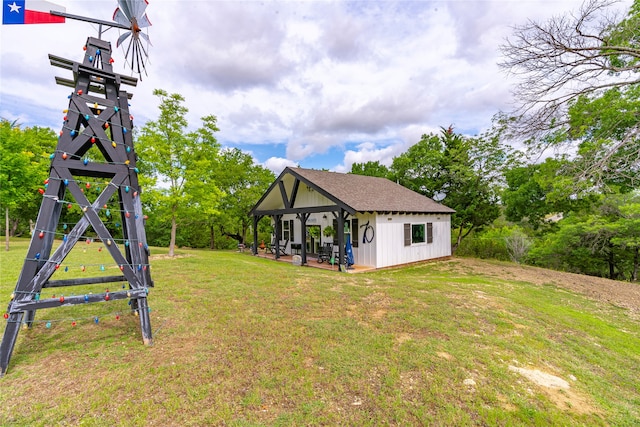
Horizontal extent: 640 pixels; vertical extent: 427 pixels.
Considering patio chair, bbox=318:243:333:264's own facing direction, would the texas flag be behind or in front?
in front

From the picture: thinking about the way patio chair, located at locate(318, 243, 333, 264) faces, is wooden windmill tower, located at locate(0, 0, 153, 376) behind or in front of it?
in front

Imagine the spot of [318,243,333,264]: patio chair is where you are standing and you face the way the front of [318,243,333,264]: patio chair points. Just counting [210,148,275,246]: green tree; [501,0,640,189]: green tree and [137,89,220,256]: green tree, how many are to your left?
1

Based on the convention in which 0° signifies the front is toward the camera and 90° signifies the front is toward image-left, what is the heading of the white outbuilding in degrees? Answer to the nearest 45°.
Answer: approximately 45°

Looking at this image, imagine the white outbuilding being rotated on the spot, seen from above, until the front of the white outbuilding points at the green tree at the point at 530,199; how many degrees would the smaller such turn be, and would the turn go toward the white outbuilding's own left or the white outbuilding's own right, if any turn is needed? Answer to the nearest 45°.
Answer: approximately 135° to the white outbuilding's own left

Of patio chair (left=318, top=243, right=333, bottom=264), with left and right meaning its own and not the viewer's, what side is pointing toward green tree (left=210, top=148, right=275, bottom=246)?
right

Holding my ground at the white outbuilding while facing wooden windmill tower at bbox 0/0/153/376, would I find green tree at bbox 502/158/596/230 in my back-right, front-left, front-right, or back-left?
back-left

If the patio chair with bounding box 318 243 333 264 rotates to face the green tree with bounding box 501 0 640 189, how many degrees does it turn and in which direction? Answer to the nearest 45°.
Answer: approximately 90° to its left

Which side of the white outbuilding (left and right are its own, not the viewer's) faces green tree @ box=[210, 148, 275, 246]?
right

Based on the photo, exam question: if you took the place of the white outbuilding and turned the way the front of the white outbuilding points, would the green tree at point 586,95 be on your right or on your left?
on your left

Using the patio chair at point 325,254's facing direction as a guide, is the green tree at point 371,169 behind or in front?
behind

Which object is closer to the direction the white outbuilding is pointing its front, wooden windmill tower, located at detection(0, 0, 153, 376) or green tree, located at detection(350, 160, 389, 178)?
the wooden windmill tower

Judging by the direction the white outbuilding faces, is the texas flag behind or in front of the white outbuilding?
in front

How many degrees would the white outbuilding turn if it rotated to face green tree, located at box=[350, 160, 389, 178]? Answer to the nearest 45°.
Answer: approximately 135° to its right
